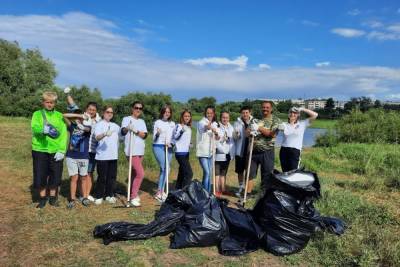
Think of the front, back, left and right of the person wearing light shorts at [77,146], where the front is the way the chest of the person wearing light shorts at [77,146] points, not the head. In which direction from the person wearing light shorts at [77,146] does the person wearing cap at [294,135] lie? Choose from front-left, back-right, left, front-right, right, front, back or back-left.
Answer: left

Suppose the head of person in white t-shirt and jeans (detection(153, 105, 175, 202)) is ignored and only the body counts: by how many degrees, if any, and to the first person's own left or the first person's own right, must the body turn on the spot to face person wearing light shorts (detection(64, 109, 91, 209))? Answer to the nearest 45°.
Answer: approximately 90° to the first person's own right

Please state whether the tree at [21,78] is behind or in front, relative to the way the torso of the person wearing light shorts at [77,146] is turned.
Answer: behind

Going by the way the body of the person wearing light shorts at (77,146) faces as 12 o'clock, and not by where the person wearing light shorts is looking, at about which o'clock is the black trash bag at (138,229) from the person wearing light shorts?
The black trash bag is roughly at 11 o'clock from the person wearing light shorts.

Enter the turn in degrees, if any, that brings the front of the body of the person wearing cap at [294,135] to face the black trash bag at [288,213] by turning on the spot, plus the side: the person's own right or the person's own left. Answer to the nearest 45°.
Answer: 0° — they already face it

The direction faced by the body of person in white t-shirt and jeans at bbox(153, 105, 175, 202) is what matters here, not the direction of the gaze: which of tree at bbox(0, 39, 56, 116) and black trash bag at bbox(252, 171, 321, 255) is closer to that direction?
the black trash bag

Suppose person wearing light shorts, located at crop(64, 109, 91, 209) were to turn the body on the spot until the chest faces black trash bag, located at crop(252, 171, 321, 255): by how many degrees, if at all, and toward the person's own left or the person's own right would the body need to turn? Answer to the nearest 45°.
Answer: approximately 45° to the person's own left

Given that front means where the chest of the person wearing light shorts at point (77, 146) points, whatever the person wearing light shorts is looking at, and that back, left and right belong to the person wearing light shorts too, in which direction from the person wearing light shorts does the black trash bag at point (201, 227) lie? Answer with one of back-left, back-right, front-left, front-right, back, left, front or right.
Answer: front-left

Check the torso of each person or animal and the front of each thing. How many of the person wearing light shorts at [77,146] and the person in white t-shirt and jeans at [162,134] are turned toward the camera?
2

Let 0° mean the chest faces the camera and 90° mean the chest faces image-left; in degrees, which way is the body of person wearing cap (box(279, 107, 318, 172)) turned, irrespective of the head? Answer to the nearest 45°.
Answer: approximately 0°
